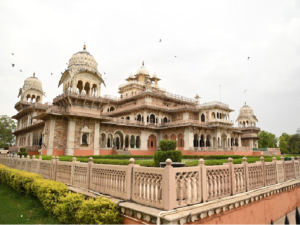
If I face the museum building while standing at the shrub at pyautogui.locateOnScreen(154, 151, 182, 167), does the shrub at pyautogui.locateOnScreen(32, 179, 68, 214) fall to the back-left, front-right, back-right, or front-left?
back-left

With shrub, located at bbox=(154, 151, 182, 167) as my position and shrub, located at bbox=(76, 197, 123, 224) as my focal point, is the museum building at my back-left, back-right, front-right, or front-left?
back-right

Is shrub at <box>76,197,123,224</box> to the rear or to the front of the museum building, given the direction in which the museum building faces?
to the front

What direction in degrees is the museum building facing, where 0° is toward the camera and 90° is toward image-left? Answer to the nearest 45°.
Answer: approximately 315°

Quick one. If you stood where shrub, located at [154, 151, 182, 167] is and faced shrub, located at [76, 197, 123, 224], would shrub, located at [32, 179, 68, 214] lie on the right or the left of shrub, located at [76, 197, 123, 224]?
right

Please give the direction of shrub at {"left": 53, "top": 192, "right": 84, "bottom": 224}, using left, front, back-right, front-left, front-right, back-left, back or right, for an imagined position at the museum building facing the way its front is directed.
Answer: front-right

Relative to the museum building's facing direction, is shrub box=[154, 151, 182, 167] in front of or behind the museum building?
in front

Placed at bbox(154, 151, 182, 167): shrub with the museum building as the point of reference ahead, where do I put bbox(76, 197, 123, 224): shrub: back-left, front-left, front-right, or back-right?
back-left
